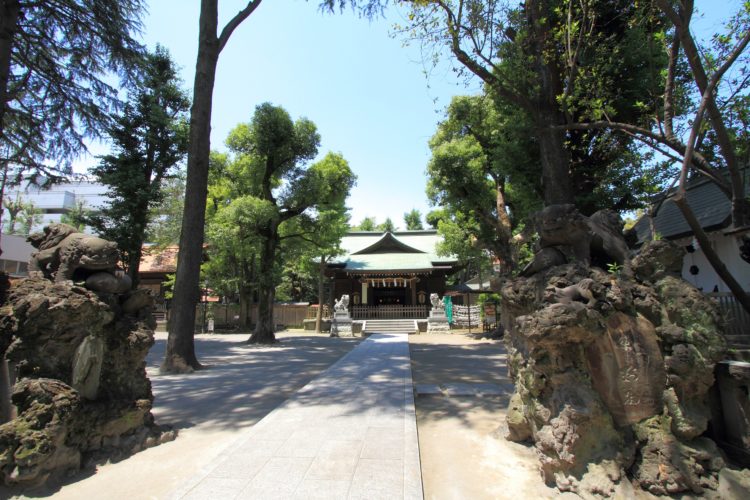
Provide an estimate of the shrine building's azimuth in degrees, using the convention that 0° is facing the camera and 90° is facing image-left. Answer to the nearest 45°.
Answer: approximately 0°

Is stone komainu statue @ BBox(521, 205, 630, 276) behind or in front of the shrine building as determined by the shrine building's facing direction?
in front

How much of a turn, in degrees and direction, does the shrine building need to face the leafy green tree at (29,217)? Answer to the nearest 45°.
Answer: approximately 90° to its right

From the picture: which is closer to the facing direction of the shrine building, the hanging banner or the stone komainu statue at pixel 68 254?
the stone komainu statue

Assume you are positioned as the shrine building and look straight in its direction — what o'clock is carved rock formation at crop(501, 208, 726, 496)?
The carved rock formation is roughly at 12 o'clock from the shrine building.

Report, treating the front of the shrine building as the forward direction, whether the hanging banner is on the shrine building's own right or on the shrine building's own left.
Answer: on the shrine building's own left

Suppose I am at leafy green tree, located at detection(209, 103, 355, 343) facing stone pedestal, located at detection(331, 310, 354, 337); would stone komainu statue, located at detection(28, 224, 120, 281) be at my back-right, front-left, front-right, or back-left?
back-right

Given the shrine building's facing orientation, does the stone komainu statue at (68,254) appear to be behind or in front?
in front

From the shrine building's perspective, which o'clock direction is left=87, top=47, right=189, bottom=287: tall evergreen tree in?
The tall evergreen tree is roughly at 1 o'clock from the shrine building.

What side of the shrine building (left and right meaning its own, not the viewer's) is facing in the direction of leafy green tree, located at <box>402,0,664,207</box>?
front

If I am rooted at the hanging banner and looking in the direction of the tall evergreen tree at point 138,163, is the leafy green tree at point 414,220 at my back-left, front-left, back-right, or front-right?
back-right

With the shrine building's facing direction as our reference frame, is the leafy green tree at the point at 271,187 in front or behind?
in front

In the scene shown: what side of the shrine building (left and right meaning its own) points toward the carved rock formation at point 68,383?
front

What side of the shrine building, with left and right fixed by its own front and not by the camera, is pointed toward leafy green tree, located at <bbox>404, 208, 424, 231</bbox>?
back

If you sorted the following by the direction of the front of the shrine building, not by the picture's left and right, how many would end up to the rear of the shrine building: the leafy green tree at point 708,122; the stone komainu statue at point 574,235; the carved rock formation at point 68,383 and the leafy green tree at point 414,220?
1

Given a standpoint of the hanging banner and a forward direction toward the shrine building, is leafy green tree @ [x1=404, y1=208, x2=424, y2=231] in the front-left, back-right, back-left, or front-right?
front-right
